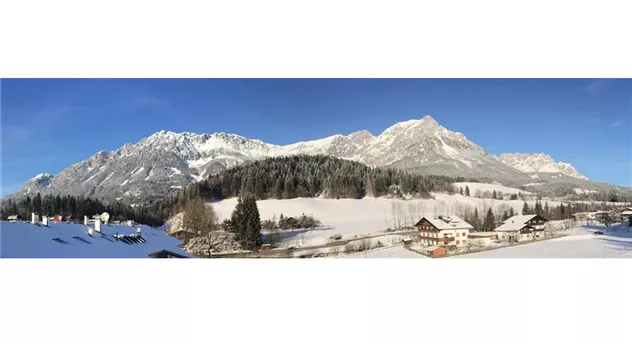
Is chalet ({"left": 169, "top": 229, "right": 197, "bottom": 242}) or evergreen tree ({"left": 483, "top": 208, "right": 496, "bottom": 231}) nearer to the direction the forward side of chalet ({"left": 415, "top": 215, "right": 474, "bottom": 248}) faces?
the chalet

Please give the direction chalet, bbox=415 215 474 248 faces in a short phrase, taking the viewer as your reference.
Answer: facing the viewer and to the left of the viewer

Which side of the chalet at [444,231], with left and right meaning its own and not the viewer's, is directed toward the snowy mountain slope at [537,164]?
back

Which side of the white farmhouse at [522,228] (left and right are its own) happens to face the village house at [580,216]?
left

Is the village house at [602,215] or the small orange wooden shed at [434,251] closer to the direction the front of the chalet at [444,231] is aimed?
the small orange wooden shed

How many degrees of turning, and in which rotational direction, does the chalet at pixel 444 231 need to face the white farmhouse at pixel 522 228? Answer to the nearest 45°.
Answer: approximately 135° to its left

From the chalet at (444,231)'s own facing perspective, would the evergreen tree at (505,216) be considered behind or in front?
behind

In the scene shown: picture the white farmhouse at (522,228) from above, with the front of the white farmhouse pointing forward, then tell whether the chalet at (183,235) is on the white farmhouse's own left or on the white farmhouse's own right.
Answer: on the white farmhouse's own right

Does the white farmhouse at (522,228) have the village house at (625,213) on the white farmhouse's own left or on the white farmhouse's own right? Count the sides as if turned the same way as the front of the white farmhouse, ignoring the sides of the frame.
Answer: on the white farmhouse's own left

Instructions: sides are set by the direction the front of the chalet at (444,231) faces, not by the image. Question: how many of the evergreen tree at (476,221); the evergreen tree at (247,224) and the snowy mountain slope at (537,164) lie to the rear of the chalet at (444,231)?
2

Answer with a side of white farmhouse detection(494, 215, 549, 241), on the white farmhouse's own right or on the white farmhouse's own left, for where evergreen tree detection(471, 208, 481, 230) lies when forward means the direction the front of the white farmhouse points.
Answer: on the white farmhouse's own right

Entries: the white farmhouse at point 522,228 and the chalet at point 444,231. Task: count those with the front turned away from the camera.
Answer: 0

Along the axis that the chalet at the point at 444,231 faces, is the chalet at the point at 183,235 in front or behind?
in front

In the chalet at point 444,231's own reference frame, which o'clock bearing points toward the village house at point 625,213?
The village house is roughly at 7 o'clock from the chalet.

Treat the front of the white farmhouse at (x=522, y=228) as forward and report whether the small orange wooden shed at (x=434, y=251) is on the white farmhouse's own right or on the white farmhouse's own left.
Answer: on the white farmhouse's own right

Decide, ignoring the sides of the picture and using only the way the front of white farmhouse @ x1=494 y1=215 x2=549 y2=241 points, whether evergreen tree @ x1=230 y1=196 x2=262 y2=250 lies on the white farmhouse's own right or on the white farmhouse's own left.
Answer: on the white farmhouse's own right

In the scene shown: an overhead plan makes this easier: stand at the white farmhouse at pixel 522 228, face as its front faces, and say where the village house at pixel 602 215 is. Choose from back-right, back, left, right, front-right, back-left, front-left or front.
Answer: left

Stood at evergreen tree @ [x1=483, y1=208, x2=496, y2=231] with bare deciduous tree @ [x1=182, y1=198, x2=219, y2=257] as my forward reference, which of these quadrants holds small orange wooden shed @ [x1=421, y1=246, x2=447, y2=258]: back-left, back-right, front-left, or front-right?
front-left
